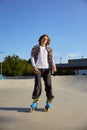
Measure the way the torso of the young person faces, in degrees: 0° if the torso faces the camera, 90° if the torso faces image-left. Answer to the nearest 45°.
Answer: approximately 0°
